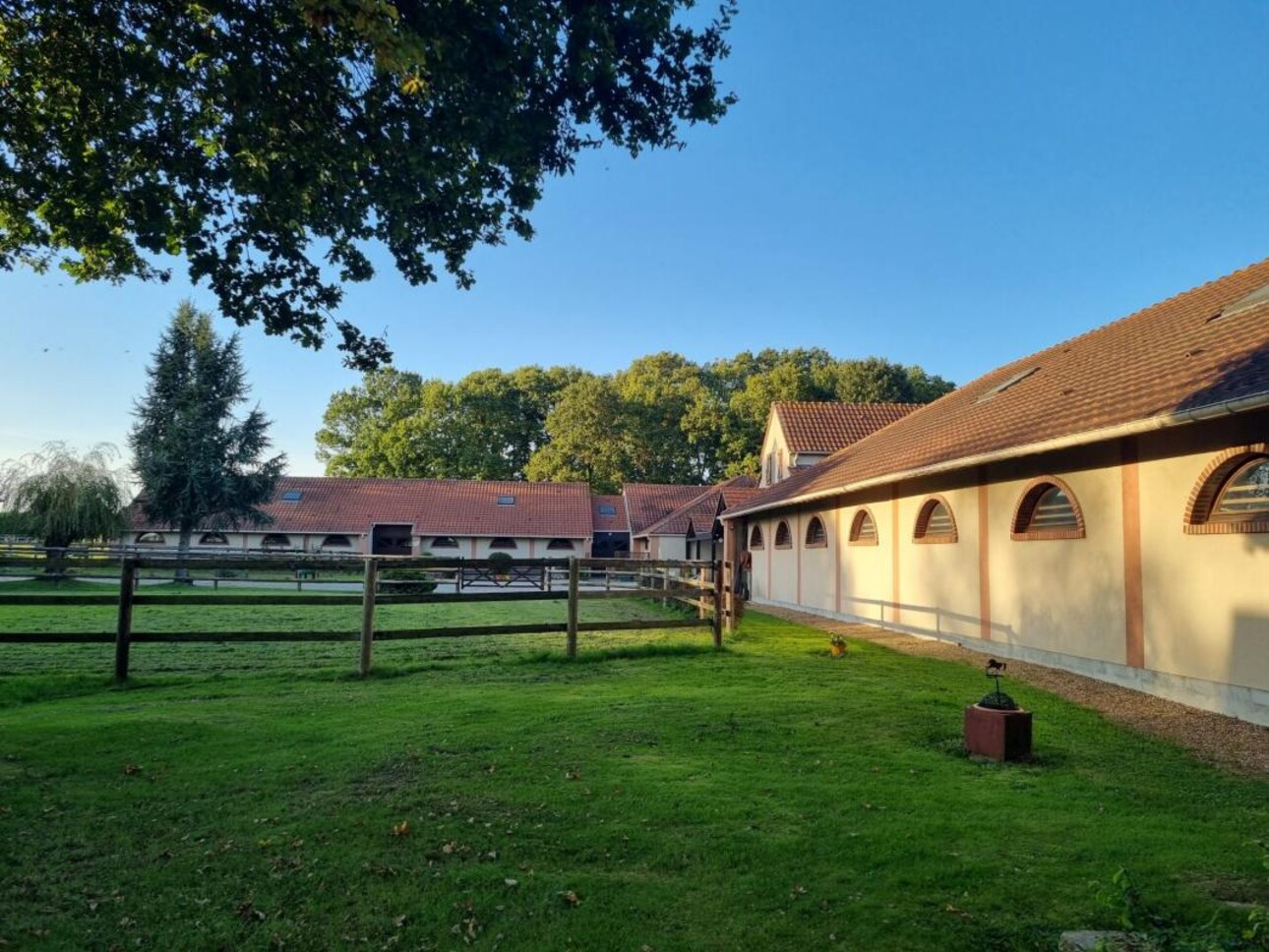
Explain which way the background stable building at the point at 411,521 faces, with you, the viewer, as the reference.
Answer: facing the viewer

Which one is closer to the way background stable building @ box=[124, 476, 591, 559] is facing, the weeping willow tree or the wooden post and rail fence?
the wooden post and rail fence

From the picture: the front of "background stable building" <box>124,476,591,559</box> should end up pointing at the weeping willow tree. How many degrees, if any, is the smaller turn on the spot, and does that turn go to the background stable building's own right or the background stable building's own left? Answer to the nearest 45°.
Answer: approximately 45° to the background stable building's own right

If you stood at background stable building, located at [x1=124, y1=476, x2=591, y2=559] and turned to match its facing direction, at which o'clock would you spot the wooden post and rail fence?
The wooden post and rail fence is roughly at 12 o'clock from the background stable building.

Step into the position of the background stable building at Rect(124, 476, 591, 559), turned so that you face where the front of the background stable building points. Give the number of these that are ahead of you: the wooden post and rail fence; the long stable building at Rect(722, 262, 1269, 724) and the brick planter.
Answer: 3

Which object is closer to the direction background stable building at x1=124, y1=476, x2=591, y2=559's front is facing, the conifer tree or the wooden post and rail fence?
the wooden post and rail fence

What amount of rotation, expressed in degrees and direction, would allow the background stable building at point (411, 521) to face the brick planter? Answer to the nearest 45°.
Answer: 0° — it already faces it

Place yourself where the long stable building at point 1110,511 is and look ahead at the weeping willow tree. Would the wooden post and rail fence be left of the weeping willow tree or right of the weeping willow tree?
left

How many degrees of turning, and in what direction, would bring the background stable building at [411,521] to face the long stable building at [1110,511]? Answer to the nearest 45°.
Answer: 0° — it already faces it
